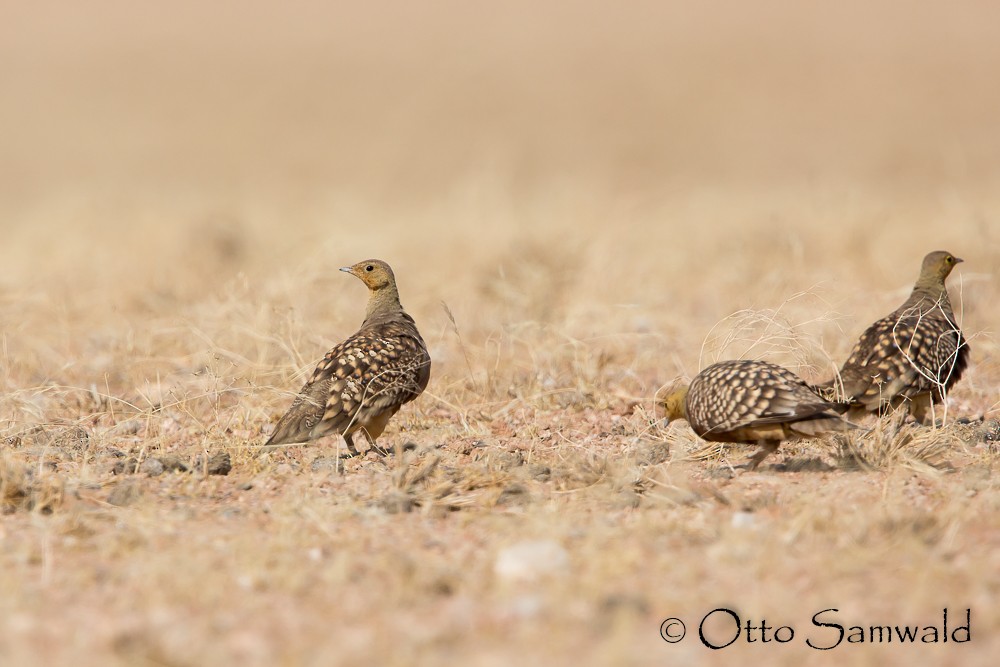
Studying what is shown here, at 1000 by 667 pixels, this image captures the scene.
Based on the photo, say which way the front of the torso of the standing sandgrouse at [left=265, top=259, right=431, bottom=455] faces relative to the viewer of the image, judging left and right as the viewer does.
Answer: facing away from the viewer and to the right of the viewer

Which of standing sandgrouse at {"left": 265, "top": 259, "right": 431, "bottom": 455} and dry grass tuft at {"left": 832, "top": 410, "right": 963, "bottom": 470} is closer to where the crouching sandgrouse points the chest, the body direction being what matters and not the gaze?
the standing sandgrouse

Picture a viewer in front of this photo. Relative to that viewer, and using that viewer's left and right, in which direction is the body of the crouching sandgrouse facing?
facing to the left of the viewer

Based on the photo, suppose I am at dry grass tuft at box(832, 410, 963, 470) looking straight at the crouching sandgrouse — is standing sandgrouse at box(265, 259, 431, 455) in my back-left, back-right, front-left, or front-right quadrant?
front-right

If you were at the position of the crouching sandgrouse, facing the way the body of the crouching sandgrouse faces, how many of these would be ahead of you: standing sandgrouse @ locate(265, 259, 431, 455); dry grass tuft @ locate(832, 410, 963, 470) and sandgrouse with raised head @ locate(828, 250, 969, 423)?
1

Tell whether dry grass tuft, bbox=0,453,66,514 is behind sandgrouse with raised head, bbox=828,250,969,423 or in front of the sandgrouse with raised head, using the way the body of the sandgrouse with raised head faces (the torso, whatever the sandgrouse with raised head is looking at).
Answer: behind

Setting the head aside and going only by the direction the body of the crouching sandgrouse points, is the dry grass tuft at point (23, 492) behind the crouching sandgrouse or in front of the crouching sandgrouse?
in front

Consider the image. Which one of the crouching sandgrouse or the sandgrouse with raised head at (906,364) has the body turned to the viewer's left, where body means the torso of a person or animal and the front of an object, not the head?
the crouching sandgrouse

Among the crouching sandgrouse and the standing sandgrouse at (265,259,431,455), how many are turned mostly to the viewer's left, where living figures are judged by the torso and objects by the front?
1

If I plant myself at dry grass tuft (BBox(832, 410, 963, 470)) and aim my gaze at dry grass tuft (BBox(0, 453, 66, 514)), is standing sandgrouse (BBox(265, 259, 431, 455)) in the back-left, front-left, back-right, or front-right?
front-right

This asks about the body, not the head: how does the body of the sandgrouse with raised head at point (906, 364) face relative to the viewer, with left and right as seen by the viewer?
facing away from the viewer and to the right of the viewer

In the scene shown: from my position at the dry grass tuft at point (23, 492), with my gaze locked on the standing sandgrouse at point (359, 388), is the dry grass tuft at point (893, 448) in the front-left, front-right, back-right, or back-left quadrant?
front-right

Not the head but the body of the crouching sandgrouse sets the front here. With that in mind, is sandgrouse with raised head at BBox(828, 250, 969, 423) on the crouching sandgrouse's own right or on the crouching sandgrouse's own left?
on the crouching sandgrouse's own right

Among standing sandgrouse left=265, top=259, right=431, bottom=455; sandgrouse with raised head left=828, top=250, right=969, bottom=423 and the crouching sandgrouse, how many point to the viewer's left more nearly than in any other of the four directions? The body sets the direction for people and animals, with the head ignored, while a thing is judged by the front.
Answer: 1

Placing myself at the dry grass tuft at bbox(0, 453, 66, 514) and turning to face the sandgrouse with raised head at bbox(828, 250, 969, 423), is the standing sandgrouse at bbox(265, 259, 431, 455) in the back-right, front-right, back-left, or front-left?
front-left
